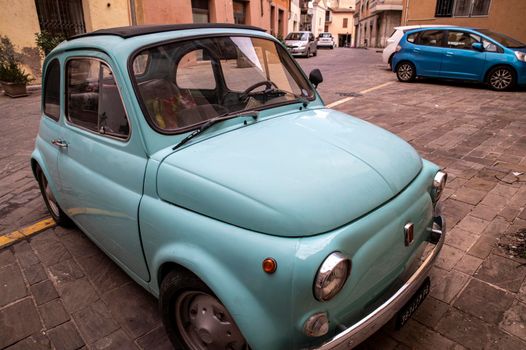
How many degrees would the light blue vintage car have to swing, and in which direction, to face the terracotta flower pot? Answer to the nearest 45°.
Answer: approximately 180°

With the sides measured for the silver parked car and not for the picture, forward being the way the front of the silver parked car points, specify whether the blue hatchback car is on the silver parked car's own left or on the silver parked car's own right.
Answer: on the silver parked car's own left

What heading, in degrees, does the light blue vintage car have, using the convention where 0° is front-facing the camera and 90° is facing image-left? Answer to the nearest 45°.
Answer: approximately 315°

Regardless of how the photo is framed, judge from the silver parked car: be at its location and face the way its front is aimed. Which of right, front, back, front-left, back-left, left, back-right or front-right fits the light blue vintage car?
front-left

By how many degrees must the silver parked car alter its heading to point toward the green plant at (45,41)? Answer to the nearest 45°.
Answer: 0° — it already faces it

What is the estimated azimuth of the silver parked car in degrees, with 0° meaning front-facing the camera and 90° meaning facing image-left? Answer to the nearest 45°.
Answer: approximately 45°

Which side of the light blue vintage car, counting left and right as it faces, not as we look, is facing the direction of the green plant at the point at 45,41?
back

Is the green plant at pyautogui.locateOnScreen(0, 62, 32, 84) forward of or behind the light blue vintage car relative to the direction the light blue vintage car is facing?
behind

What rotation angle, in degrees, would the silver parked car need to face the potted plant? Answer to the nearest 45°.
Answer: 0° — it already faces it

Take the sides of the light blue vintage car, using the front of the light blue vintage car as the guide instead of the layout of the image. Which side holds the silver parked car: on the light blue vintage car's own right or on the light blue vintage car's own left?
on the light blue vintage car's own left
